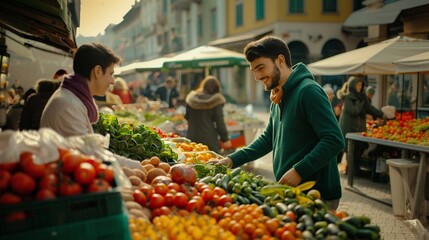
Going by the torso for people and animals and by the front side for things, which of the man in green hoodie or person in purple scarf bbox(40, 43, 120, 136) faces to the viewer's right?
the person in purple scarf

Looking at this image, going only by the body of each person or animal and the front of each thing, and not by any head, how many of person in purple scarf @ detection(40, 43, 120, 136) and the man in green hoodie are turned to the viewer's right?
1

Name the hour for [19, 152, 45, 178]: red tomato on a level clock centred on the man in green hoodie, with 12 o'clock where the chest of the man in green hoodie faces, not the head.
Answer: The red tomato is roughly at 12 o'clock from the man in green hoodie.

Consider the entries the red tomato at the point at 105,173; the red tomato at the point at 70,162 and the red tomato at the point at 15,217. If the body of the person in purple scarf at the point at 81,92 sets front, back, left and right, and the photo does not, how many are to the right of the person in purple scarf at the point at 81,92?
3

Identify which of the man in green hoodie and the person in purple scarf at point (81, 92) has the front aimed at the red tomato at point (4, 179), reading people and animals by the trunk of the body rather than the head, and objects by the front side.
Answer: the man in green hoodie

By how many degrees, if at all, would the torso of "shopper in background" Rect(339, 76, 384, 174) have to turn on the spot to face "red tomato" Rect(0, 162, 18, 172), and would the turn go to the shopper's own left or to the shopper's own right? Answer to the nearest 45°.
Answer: approximately 45° to the shopper's own right

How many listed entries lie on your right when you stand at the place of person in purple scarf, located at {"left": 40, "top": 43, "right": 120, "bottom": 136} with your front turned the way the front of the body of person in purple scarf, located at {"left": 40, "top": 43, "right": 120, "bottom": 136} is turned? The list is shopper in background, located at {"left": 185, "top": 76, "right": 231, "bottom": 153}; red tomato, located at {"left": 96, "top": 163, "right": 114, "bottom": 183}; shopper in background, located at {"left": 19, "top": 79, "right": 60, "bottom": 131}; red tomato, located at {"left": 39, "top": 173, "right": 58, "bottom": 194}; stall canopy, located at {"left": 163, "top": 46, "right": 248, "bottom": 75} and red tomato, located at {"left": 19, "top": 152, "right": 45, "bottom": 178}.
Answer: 3

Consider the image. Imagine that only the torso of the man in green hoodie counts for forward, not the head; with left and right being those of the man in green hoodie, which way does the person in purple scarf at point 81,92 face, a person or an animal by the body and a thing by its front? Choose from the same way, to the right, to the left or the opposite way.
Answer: the opposite way

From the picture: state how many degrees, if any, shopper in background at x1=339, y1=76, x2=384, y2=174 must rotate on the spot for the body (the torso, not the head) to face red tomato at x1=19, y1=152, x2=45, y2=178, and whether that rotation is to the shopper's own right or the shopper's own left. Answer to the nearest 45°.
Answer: approximately 45° to the shopper's own right

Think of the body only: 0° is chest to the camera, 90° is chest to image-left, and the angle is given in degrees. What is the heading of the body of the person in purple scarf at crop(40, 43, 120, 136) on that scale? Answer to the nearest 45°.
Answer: approximately 270°

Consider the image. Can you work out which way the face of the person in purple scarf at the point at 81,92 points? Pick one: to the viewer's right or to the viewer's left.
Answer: to the viewer's right

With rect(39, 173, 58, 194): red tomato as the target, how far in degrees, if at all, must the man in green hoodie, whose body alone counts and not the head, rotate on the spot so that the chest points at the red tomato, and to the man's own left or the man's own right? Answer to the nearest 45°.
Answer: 0° — they already face it

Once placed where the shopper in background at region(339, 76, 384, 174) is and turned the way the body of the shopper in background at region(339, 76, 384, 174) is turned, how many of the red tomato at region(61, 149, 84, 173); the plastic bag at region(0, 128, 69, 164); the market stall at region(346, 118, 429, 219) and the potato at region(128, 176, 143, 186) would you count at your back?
0

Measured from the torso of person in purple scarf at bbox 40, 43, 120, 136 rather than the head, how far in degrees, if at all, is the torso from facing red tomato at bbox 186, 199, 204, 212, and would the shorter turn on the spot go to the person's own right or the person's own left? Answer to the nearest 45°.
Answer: approximately 45° to the person's own right

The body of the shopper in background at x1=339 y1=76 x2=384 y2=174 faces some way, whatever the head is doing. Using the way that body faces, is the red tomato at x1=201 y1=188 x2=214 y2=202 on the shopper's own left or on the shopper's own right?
on the shopper's own right

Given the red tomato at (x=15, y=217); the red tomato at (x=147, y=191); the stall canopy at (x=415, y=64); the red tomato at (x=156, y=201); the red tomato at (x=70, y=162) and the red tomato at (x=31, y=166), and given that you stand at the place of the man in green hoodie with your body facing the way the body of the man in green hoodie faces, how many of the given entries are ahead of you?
5

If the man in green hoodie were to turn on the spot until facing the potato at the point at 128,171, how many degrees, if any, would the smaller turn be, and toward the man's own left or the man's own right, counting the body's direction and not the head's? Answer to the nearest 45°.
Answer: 0° — they already face it
